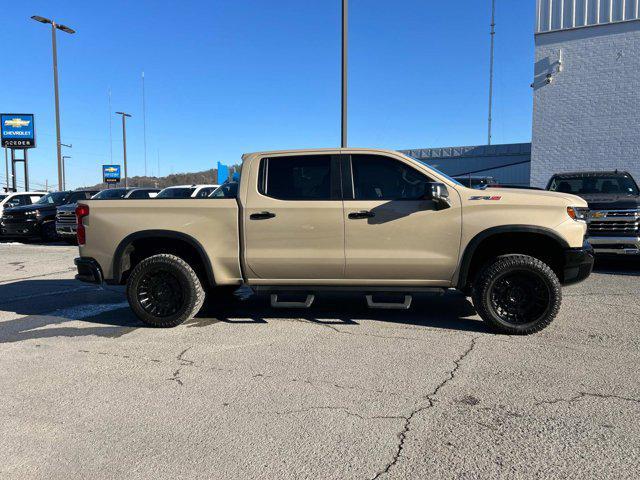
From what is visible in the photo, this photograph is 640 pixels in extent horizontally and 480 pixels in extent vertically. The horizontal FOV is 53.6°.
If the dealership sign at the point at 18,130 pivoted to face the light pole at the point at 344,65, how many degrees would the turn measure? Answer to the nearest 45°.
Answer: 0° — it already faces it

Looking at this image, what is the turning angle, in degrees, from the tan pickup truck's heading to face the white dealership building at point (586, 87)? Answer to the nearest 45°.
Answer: approximately 45° to its left

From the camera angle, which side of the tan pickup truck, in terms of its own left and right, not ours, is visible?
right

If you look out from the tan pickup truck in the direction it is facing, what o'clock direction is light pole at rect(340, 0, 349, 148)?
The light pole is roughly at 9 o'clock from the tan pickup truck.

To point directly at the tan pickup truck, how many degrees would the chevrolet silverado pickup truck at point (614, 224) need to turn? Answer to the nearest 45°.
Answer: approximately 45° to its right

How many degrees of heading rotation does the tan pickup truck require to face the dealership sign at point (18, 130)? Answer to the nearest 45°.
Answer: approximately 135° to its left
